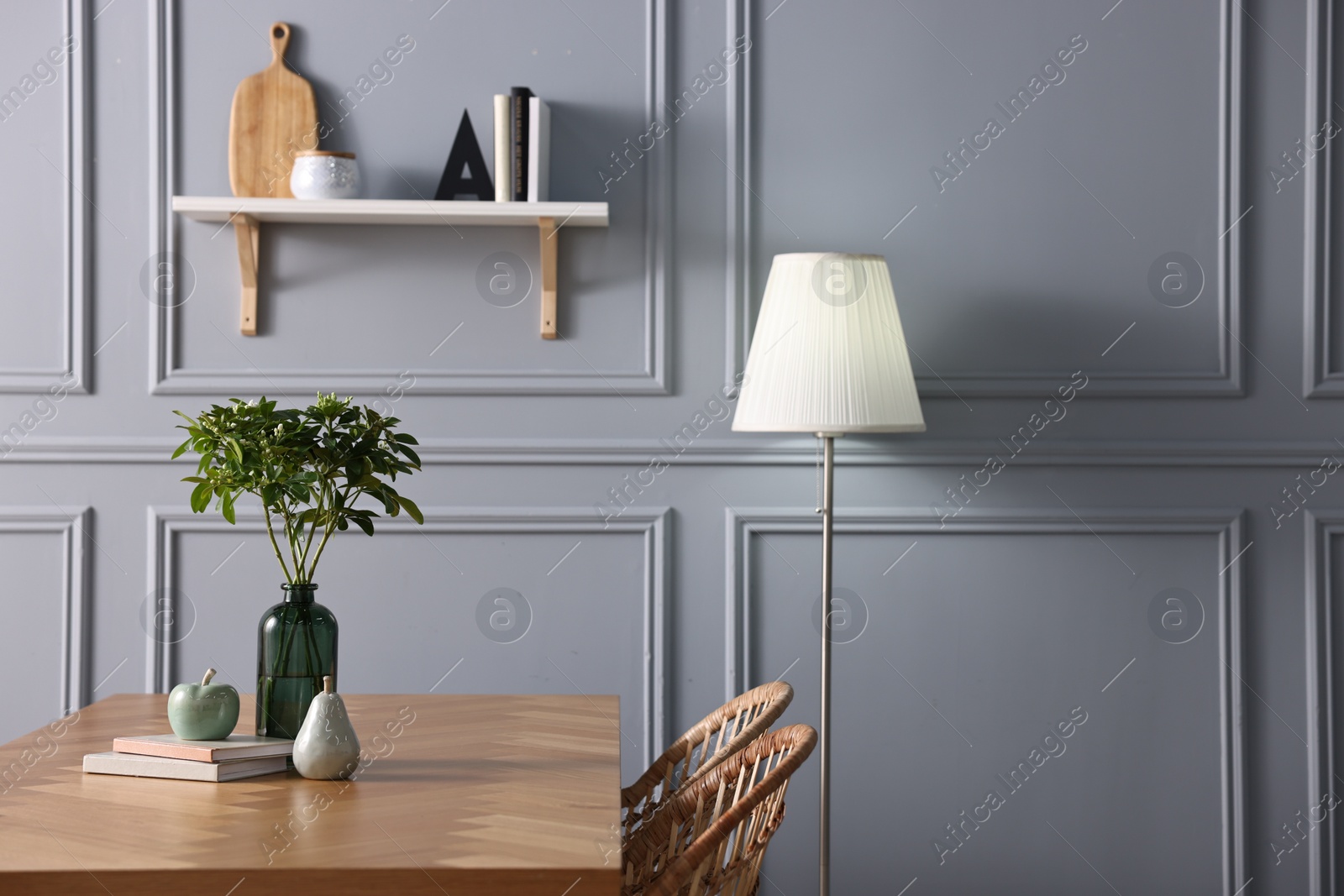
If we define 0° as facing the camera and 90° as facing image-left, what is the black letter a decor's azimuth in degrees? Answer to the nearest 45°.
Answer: approximately 0°

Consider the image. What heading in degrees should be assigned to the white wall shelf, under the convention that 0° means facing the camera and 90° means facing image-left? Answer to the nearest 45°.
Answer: approximately 0°

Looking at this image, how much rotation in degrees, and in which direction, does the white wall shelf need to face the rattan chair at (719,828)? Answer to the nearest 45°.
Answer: approximately 45° to its left

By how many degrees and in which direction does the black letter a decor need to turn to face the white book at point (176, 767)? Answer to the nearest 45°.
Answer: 0° — it already faces it

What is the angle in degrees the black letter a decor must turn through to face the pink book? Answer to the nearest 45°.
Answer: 0° — it already faces it

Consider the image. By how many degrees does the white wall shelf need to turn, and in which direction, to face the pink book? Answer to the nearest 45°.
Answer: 0° — it already faces it

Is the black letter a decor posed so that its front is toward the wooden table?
yes

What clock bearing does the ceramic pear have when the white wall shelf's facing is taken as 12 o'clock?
The ceramic pear is roughly at 12 o'clock from the white wall shelf.
